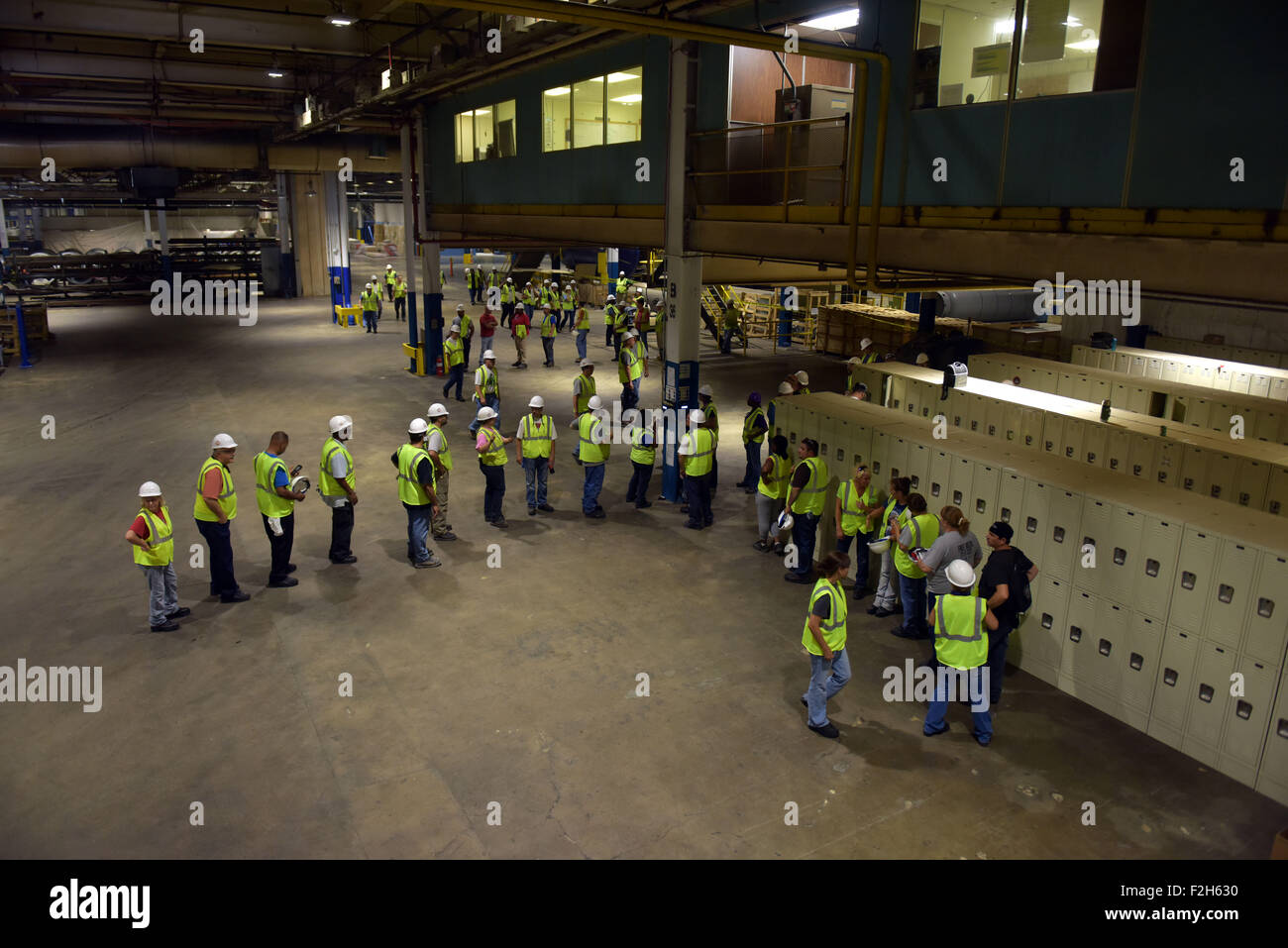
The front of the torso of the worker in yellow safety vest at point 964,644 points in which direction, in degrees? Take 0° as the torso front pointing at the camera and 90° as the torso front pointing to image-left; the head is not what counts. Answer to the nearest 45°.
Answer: approximately 180°

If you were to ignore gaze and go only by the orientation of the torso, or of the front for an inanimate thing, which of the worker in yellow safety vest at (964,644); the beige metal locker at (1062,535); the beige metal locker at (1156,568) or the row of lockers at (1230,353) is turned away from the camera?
the worker in yellow safety vest

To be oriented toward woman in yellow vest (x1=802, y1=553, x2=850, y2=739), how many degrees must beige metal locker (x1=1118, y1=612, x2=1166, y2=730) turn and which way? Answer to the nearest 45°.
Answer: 0° — it already faces them

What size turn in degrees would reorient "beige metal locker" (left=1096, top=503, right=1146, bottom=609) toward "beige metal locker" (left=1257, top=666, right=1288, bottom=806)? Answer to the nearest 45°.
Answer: approximately 90° to its left

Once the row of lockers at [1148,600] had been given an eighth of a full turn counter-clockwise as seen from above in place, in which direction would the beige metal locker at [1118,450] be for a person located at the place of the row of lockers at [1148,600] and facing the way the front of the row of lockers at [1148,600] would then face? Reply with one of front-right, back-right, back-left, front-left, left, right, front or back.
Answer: back

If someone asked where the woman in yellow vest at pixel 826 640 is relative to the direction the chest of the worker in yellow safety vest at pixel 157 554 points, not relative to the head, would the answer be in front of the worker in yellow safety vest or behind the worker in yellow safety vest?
in front

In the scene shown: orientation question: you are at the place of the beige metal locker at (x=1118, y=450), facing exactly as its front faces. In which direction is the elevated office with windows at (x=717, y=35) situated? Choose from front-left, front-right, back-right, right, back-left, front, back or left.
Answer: front

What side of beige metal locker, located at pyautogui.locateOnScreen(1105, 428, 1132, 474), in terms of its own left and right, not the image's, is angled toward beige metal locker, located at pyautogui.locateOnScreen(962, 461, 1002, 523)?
front

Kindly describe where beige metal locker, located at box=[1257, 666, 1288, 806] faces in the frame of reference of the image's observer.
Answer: facing the viewer and to the left of the viewer

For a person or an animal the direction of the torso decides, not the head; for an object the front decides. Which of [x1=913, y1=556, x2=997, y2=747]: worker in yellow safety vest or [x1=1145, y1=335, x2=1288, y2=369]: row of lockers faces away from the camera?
the worker in yellow safety vest

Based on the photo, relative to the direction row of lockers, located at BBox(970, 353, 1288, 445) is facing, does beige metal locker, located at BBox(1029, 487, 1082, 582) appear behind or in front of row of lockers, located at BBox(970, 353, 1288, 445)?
in front

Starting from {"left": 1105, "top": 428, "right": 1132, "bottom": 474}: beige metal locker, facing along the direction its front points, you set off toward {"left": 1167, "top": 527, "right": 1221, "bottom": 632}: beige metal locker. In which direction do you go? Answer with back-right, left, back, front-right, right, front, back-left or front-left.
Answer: front-left

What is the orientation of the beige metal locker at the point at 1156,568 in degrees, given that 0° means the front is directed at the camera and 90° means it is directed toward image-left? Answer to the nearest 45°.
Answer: approximately 45°
